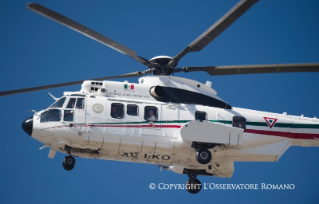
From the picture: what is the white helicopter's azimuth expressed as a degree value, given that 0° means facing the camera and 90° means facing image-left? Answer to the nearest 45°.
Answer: approximately 90°
